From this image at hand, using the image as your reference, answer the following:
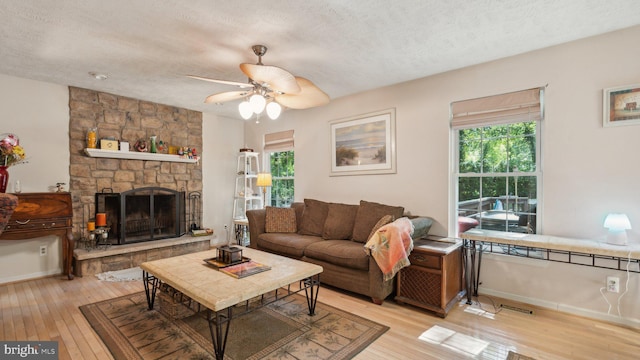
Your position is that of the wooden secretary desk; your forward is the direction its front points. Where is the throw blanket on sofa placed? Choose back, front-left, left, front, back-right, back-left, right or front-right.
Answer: front-left

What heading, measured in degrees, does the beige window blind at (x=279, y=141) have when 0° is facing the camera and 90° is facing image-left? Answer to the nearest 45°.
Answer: approximately 45°

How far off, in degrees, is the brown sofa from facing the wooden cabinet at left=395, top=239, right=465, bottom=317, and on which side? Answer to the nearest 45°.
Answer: approximately 90° to its left

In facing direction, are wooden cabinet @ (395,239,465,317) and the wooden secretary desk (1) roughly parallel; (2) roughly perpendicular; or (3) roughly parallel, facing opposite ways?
roughly perpendicular

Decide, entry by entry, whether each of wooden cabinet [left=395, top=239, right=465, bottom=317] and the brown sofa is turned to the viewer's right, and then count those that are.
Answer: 0

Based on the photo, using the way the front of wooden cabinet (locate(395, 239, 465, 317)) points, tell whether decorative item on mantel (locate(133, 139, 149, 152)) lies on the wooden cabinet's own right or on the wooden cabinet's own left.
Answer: on the wooden cabinet's own right

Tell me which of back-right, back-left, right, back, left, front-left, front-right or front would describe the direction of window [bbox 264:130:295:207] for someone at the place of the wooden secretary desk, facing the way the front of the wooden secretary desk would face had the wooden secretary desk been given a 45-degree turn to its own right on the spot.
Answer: back-left

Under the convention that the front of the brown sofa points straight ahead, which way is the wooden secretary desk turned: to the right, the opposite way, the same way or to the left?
to the left

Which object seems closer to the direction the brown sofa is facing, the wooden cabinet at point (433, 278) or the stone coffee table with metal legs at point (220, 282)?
the stone coffee table with metal legs

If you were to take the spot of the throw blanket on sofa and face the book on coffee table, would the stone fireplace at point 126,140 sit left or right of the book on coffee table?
right

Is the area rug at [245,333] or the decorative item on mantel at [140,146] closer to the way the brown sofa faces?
the area rug

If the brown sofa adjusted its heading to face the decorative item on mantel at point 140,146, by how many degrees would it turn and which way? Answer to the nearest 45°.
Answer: approximately 45° to its right

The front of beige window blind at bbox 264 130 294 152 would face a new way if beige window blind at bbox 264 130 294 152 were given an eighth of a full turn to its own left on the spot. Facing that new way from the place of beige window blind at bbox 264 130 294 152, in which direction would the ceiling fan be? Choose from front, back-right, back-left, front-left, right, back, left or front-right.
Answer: front

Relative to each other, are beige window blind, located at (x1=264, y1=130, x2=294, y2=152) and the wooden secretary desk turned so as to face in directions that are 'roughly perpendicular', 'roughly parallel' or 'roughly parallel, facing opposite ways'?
roughly perpendicular

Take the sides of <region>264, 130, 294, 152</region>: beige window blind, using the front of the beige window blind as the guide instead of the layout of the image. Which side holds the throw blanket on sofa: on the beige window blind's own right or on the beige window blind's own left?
on the beige window blind's own left

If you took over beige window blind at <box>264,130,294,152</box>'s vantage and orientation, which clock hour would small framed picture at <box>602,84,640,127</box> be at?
The small framed picture is roughly at 9 o'clock from the beige window blind.
